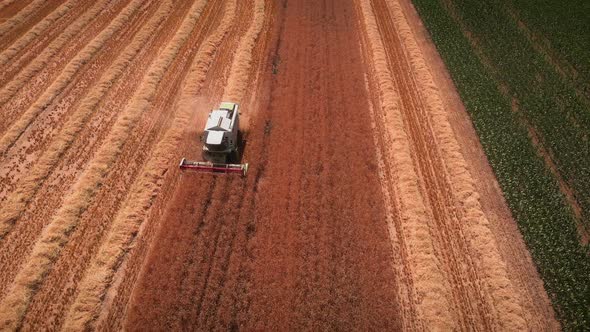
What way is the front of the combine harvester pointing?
toward the camera
